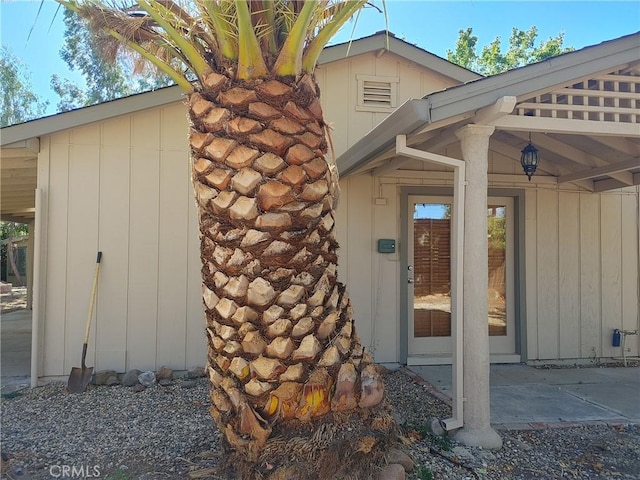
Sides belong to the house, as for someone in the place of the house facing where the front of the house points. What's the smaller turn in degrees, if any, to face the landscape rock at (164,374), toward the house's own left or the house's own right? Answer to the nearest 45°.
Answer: approximately 90° to the house's own right

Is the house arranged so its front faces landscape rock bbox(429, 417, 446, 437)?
yes

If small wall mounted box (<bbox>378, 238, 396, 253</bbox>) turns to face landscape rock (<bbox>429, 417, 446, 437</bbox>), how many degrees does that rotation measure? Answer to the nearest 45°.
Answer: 0° — it already faces it

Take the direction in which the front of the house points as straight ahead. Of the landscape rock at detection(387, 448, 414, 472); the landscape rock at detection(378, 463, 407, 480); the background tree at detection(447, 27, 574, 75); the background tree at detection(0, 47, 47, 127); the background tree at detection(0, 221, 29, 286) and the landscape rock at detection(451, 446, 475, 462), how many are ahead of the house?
3

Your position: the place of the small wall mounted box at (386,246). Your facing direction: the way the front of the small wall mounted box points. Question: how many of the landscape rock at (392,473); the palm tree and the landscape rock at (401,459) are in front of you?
3

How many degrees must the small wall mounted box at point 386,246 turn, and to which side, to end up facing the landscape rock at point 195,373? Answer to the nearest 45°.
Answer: approximately 90° to its right

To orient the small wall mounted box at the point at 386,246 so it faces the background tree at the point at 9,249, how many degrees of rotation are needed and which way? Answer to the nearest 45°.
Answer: approximately 135° to its right

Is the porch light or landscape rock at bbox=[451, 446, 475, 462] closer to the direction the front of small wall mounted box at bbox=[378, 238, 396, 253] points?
the landscape rock

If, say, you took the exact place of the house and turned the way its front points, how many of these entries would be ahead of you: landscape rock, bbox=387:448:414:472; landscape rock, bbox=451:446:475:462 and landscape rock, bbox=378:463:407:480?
3

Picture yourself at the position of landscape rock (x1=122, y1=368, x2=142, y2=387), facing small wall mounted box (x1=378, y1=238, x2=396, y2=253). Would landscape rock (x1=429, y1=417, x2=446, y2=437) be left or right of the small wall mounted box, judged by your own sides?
right
